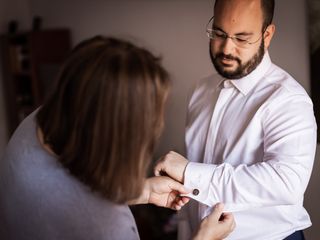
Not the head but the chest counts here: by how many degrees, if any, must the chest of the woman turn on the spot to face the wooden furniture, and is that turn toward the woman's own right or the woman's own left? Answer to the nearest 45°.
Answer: approximately 45° to the woman's own left

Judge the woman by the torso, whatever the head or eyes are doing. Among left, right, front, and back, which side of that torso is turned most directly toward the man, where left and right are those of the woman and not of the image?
front

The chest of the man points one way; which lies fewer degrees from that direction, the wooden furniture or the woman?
the woman

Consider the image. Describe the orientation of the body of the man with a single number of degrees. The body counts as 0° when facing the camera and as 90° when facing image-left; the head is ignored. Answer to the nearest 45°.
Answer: approximately 45°

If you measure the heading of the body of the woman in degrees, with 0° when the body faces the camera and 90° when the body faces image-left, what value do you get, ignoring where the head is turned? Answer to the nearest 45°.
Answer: approximately 225°

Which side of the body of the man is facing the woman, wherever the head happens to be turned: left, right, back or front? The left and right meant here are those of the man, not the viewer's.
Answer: front

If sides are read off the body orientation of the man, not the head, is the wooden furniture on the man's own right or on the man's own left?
on the man's own right

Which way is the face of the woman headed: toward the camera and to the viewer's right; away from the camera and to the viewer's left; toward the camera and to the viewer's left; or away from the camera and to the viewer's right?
away from the camera and to the viewer's right

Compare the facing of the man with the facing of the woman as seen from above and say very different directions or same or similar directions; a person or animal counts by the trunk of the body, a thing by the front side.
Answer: very different directions
